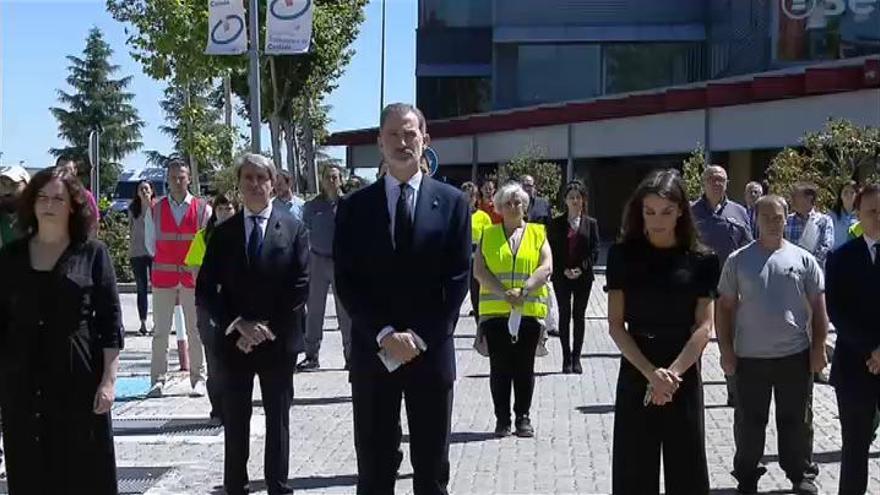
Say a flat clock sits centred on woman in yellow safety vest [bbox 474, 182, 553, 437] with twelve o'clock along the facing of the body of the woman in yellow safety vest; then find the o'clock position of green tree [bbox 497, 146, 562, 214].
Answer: The green tree is roughly at 6 o'clock from the woman in yellow safety vest.

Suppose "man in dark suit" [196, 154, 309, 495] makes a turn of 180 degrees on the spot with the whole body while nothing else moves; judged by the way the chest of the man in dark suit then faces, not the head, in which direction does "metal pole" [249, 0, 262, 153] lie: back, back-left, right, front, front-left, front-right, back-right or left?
front

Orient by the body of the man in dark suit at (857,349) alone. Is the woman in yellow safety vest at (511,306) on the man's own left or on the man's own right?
on the man's own right

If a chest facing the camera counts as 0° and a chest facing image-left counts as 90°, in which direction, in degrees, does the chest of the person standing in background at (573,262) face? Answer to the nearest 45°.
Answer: approximately 0°
